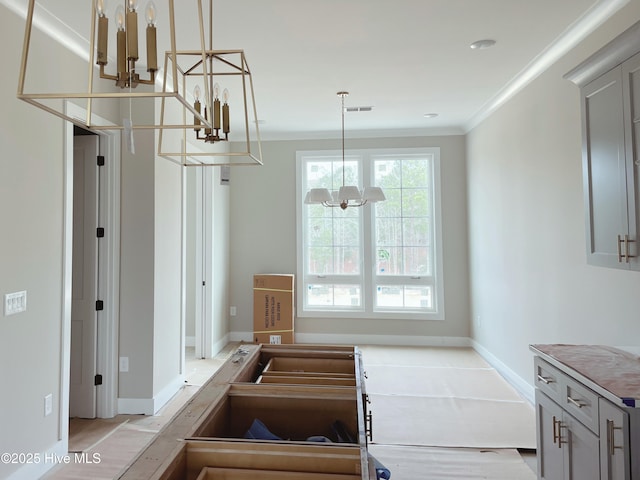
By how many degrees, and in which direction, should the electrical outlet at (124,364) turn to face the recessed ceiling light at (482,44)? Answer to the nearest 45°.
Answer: approximately 45° to its left

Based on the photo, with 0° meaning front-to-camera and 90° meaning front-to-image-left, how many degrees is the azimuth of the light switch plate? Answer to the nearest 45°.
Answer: approximately 315°

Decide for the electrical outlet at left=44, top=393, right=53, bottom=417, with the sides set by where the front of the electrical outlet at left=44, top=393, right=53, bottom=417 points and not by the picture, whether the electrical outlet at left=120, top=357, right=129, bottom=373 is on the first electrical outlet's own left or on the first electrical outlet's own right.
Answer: on the first electrical outlet's own left

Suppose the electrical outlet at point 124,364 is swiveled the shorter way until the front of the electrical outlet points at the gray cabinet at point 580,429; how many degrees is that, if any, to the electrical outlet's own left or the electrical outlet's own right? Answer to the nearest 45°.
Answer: approximately 45° to the electrical outlet's own left

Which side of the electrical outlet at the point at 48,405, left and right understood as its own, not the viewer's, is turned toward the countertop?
front

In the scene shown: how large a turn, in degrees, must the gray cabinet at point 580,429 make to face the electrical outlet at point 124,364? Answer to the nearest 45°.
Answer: approximately 45° to its right

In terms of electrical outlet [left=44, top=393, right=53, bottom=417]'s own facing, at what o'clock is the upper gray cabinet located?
The upper gray cabinet is roughly at 12 o'clock from the electrical outlet.

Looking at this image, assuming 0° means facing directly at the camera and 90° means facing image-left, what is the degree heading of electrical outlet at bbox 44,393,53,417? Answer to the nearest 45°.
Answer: approximately 315°

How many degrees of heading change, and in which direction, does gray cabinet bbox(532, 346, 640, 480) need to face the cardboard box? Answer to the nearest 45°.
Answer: approximately 90° to its right

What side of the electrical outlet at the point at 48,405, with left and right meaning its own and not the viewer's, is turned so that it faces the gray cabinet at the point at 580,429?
front

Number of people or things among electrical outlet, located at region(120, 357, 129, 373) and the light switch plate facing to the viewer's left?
0

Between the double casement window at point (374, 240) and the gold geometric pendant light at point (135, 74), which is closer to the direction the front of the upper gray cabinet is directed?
the gold geometric pendant light
